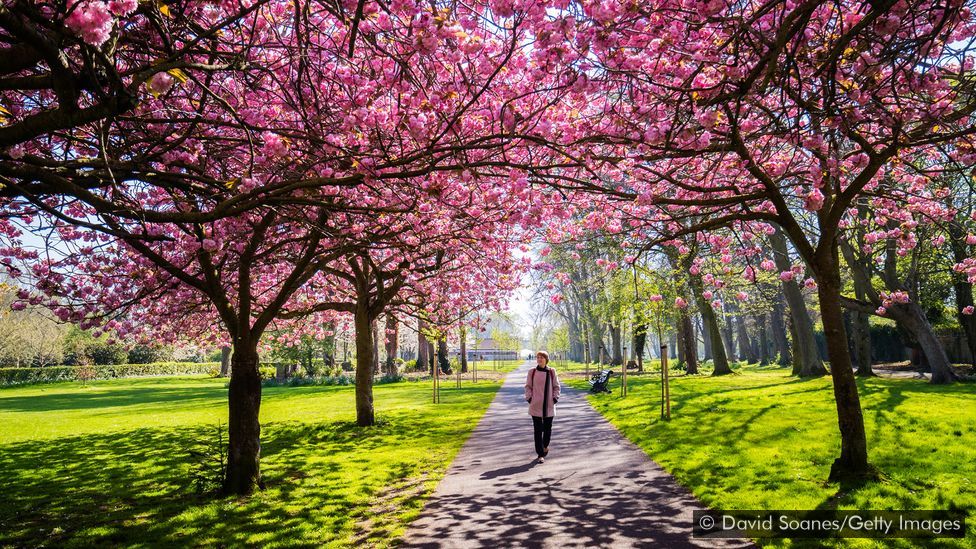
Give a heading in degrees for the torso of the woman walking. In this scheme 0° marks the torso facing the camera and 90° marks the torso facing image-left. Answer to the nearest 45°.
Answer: approximately 0°

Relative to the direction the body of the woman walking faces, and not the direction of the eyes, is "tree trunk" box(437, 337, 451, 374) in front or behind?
behind

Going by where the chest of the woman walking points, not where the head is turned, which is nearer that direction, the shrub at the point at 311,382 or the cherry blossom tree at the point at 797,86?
the cherry blossom tree

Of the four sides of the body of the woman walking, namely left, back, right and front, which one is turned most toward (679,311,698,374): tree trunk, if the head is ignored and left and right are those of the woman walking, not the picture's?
back

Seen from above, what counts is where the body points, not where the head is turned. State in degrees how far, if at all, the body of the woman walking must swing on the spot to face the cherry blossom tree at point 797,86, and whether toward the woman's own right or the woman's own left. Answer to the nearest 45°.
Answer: approximately 45° to the woman's own left

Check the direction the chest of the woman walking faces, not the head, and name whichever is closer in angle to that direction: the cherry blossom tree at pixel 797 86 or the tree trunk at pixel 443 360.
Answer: the cherry blossom tree
